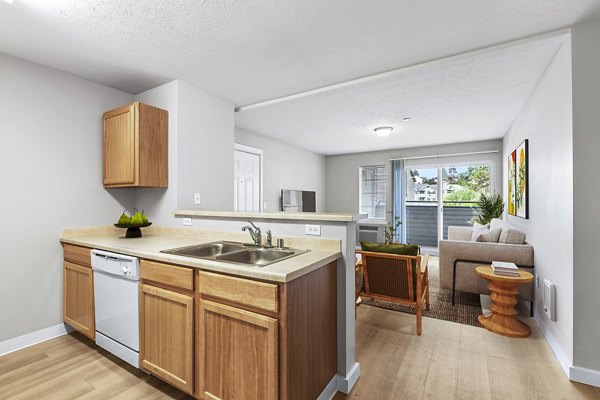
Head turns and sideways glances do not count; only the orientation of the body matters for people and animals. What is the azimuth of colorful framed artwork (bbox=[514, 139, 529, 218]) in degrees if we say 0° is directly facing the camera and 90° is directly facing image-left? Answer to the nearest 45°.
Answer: approximately 90°

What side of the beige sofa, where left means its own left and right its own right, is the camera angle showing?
left

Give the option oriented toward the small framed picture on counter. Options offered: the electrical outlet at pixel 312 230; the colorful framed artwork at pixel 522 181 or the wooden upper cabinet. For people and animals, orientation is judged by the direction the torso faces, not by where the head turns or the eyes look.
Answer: the colorful framed artwork

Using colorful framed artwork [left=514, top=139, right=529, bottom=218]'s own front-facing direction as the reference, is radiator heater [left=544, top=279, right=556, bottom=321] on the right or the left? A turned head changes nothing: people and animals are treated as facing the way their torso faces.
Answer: on its left

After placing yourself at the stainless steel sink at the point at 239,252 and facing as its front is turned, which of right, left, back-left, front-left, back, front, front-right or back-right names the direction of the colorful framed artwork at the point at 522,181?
back-left

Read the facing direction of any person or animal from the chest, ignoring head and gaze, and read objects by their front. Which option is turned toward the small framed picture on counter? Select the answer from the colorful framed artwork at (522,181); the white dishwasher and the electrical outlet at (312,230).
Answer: the colorful framed artwork

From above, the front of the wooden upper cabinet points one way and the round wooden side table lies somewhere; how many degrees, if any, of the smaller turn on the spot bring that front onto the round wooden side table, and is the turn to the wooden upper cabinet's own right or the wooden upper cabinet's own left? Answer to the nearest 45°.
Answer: approximately 90° to the wooden upper cabinet's own left

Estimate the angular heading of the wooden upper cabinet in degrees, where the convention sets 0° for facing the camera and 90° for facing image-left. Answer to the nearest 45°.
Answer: approximately 45°

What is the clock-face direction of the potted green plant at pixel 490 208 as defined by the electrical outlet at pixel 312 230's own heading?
The potted green plant is roughly at 6 o'clock from the electrical outlet.

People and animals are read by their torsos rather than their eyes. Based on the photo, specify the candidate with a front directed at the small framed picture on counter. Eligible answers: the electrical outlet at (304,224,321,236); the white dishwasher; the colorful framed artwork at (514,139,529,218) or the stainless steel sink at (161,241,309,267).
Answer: the colorful framed artwork

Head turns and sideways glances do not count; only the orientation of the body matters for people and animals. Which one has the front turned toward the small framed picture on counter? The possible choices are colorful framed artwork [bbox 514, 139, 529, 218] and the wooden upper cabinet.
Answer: the colorful framed artwork

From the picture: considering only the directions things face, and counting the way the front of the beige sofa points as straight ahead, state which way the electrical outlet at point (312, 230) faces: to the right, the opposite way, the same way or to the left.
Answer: to the left

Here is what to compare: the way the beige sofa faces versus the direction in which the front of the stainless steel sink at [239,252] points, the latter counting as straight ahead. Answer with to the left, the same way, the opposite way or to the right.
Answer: to the right
